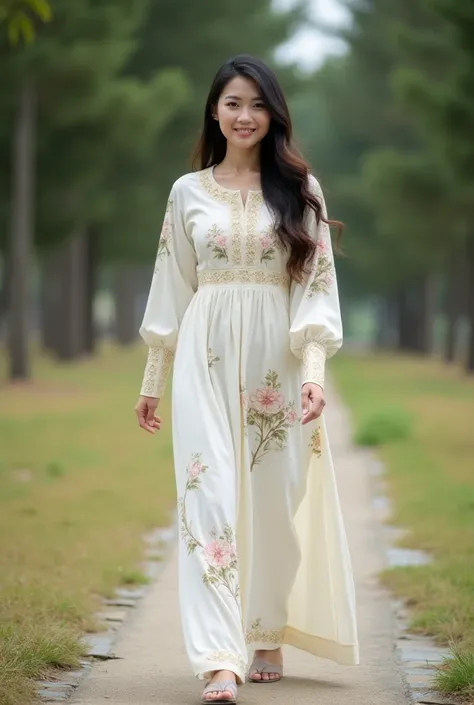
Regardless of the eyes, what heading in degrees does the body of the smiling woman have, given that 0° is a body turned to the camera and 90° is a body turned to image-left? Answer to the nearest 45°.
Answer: approximately 0°

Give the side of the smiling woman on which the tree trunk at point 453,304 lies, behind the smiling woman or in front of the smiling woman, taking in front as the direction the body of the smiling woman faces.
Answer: behind

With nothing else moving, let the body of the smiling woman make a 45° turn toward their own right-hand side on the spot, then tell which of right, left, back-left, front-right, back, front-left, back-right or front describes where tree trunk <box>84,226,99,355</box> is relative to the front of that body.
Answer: back-right

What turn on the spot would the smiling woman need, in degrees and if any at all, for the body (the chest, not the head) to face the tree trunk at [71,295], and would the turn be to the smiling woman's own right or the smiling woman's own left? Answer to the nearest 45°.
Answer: approximately 180°

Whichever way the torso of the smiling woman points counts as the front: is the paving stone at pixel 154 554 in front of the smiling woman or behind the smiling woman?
behind

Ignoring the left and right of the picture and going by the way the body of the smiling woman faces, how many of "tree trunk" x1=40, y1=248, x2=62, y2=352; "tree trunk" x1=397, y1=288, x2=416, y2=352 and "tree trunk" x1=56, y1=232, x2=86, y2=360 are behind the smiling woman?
3

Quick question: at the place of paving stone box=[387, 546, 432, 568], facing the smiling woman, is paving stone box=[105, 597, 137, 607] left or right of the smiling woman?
right

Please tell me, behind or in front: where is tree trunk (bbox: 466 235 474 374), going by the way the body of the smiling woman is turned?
behind

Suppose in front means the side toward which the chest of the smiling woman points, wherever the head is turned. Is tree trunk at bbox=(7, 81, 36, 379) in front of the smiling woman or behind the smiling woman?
behind

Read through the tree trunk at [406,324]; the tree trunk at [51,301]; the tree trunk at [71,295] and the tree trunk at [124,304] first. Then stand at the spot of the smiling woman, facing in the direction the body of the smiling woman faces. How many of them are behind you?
4
